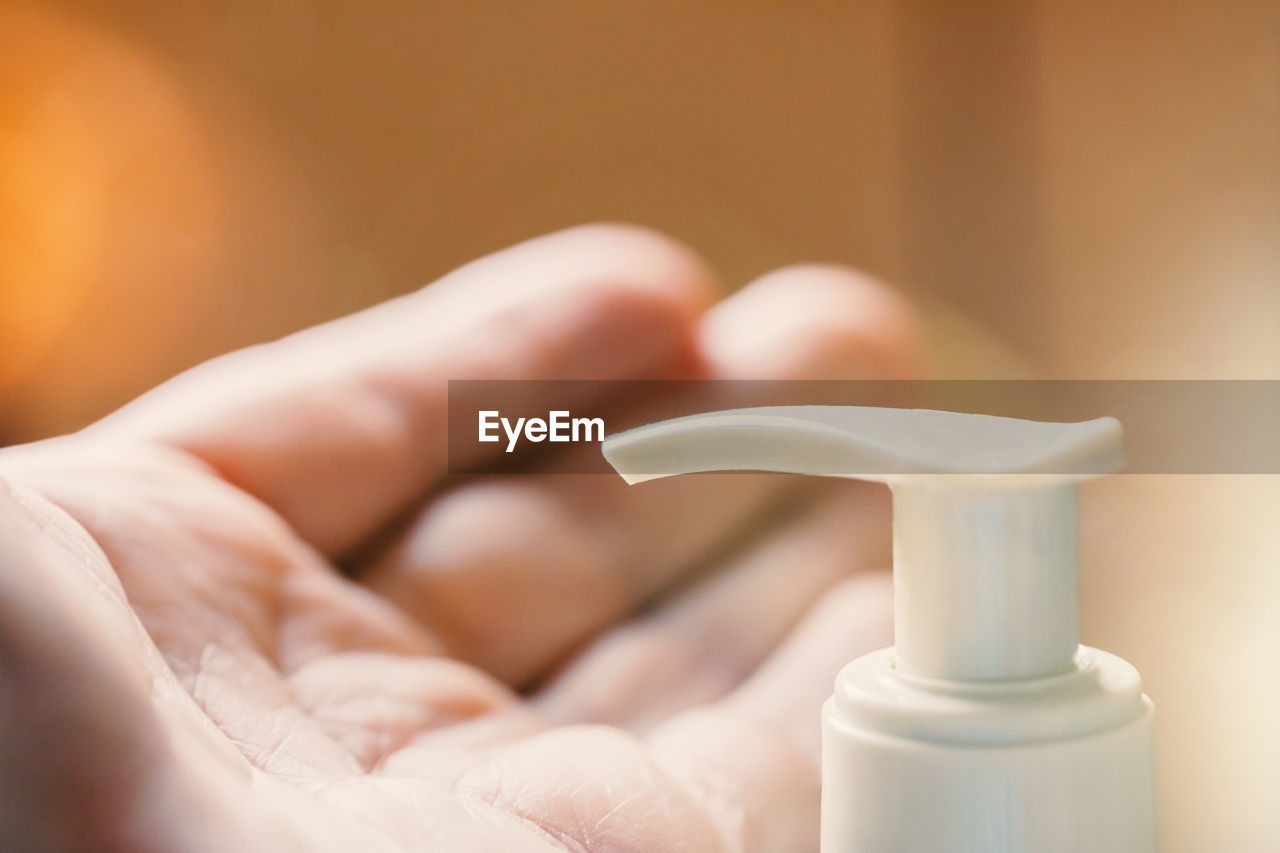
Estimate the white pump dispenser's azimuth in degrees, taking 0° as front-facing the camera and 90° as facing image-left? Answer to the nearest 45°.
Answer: approximately 90°
